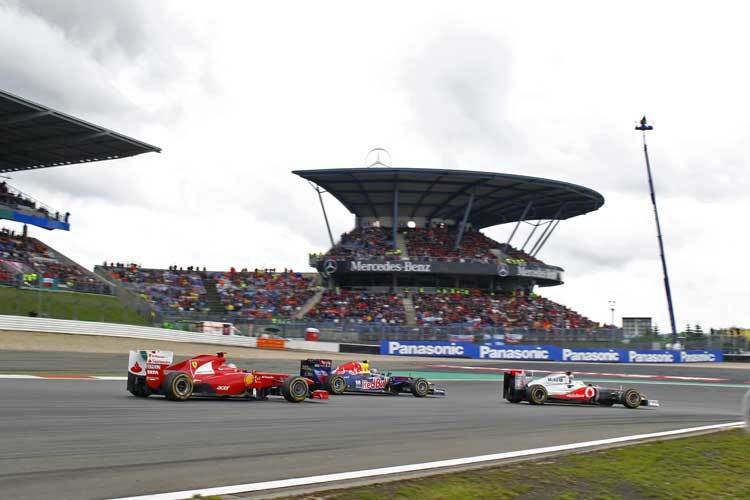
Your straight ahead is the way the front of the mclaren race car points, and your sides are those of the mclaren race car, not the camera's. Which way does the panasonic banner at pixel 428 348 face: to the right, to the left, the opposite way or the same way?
to the right

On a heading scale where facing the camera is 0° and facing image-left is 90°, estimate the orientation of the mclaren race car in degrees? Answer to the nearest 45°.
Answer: approximately 270°

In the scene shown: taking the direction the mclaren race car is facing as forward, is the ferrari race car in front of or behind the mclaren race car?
behind

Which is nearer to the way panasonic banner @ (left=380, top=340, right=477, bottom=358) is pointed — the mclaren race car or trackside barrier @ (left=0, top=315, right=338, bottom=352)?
the mclaren race car

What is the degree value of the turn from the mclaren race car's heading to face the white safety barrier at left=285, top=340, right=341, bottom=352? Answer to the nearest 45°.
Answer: approximately 135° to its left

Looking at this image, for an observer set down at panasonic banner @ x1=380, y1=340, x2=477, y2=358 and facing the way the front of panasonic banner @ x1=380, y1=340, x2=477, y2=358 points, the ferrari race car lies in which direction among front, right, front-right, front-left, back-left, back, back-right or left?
front

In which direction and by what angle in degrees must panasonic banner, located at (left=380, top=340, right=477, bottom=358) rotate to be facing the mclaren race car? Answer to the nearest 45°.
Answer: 0° — it already faces it

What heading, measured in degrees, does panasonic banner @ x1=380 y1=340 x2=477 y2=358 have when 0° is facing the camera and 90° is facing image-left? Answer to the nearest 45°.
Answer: approximately 0°

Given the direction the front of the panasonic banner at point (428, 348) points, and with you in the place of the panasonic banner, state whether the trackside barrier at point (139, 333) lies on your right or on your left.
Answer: on your right

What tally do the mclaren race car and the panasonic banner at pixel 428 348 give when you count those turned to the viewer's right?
1

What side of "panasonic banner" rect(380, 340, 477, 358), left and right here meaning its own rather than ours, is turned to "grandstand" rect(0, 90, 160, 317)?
right

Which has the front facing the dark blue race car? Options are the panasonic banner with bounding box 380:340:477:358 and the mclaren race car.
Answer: the panasonic banner

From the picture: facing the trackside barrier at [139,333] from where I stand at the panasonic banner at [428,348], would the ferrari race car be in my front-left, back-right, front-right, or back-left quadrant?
front-left

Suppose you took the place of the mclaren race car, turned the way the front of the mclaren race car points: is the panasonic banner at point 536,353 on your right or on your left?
on your left

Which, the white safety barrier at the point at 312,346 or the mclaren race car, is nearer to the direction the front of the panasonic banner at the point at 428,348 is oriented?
the mclaren race car

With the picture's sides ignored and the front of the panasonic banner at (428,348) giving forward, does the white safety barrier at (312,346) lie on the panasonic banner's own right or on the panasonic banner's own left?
on the panasonic banner's own right

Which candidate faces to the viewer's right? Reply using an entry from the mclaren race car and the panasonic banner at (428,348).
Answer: the mclaren race car
